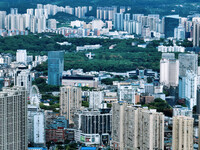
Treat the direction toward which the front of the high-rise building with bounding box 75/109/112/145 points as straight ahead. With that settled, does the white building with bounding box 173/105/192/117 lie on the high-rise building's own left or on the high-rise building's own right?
on the high-rise building's own left

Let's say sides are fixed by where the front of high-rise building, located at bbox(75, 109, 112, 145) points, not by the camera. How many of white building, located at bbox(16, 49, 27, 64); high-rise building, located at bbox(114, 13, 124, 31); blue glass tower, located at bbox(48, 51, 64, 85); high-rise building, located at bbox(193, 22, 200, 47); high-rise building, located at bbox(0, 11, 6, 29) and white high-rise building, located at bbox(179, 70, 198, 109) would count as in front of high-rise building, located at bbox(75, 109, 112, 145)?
0

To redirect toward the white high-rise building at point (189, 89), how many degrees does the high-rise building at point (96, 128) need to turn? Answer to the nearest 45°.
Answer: approximately 135° to its left

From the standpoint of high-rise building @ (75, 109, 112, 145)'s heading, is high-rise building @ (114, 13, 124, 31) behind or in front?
behind

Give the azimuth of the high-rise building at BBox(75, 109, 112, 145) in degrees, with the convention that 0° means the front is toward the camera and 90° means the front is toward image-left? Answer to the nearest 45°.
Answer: approximately 0°

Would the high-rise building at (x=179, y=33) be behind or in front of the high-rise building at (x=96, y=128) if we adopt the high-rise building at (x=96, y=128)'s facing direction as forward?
behind
